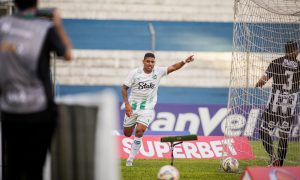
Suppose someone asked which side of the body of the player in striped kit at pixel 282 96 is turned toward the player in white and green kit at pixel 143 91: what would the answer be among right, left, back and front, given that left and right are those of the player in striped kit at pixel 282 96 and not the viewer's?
left

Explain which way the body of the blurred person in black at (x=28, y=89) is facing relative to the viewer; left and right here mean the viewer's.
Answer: facing away from the viewer and to the right of the viewer

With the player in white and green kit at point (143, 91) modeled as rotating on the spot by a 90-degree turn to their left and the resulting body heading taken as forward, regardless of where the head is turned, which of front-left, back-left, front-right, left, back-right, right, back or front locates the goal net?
front

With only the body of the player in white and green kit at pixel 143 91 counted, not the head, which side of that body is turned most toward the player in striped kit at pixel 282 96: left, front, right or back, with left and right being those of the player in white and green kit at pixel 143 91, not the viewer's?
left

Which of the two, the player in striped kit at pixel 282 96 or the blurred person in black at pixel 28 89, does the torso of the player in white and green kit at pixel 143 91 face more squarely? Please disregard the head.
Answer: the blurred person in black

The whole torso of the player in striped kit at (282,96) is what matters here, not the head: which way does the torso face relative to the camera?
away from the camera

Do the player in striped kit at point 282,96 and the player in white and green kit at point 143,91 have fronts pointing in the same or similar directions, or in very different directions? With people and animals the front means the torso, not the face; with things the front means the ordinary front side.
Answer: very different directions

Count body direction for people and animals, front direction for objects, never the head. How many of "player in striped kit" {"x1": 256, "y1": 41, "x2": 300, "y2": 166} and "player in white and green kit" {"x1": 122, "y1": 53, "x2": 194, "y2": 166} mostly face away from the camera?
1

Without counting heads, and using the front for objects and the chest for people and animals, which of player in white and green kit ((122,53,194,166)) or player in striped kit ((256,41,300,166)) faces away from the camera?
player in striped kit ((256,41,300,166))
